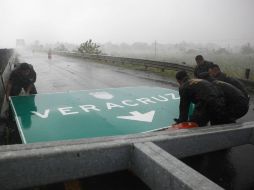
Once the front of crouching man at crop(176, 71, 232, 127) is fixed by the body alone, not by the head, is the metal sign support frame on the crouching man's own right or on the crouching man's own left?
on the crouching man's own left

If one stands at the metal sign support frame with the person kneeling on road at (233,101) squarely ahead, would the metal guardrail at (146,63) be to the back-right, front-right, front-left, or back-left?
front-left

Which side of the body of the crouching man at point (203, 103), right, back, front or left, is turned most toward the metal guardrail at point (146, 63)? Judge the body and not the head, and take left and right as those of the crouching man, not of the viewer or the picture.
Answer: right

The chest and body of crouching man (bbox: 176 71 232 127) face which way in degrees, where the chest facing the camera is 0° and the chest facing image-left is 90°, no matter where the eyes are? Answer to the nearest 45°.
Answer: approximately 90°

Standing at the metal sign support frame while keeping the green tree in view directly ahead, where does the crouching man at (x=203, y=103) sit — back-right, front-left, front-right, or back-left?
front-right

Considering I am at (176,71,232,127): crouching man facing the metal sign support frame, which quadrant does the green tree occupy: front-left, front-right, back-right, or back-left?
back-right

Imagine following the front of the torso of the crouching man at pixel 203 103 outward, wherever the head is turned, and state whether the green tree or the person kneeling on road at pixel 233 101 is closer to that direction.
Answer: the green tree

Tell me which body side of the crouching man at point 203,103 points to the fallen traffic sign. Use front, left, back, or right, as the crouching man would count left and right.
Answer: front

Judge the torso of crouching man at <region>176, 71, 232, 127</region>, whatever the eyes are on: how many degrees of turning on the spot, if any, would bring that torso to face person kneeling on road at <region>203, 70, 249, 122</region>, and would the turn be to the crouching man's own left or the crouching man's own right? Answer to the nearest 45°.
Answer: approximately 135° to the crouching man's own right
